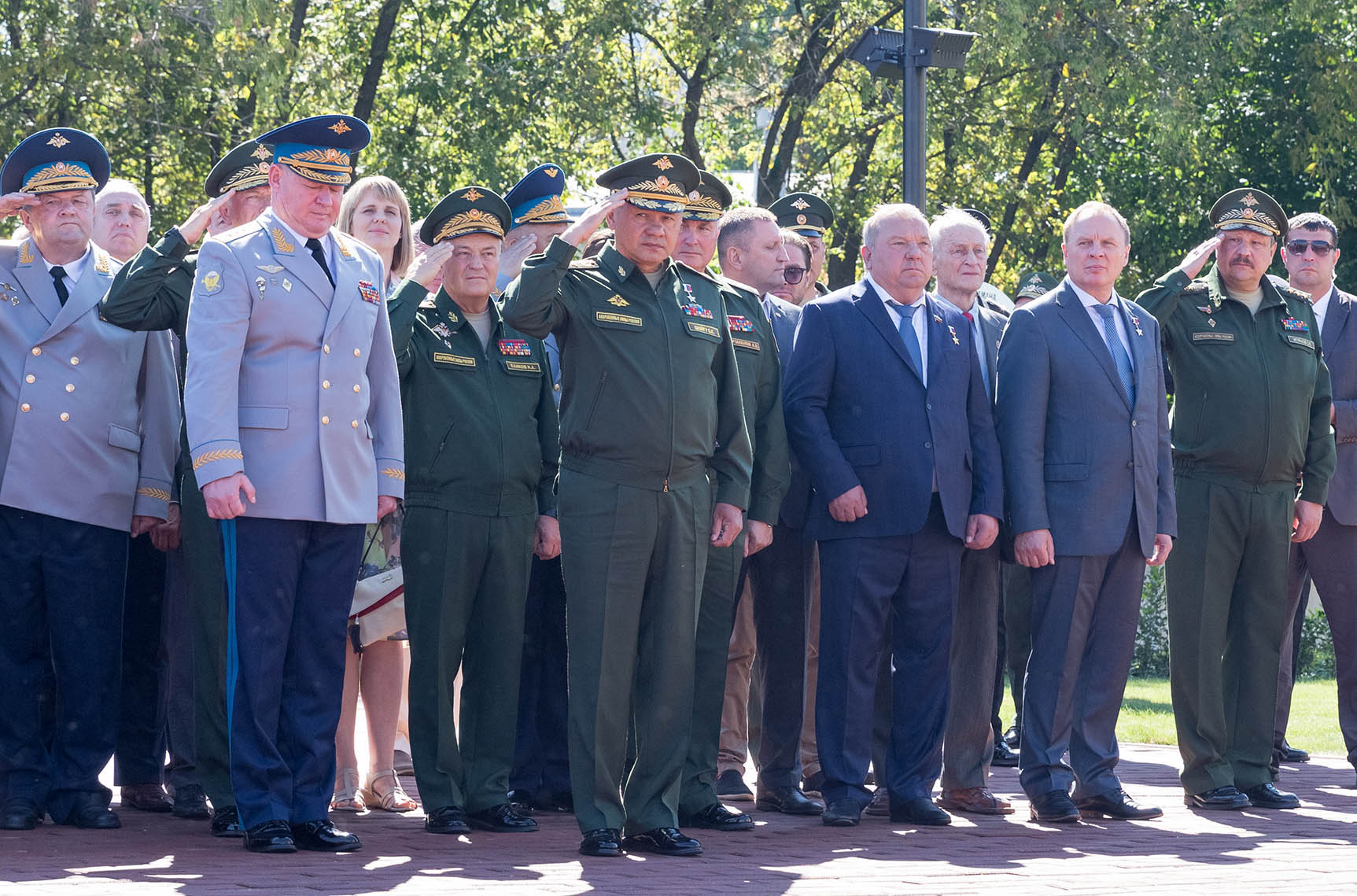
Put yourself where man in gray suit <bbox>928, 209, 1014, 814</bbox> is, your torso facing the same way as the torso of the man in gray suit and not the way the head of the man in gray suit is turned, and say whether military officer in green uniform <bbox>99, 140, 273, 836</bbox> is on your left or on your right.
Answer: on your right

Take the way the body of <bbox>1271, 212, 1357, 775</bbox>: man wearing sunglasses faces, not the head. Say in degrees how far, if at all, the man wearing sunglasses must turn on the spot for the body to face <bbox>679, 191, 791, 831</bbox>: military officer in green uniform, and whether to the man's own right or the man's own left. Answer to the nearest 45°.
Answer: approximately 45° to the man's own right

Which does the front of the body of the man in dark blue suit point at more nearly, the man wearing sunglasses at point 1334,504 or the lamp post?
the man wearing sunglasses

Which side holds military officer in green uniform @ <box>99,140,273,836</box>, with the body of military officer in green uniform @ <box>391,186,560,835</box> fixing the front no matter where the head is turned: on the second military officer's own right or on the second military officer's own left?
on the second military officer's own right

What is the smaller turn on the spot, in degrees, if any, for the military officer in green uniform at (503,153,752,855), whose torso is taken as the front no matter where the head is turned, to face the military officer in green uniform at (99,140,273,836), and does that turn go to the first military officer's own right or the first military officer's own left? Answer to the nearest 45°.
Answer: approximately 135° to the first military officer's own right

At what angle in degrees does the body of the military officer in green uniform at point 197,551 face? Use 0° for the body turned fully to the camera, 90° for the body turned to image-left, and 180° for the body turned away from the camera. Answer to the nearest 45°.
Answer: approximately 315°

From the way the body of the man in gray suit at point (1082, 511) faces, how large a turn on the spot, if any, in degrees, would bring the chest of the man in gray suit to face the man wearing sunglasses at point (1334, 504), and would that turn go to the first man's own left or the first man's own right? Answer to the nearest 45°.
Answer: approximately 90° to the first man's own left

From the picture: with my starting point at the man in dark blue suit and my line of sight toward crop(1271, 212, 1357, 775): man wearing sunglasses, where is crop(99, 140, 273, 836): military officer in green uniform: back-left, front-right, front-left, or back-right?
back-left

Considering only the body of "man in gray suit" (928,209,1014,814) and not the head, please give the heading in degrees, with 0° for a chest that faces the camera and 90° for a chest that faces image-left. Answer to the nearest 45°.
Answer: approximately 315°

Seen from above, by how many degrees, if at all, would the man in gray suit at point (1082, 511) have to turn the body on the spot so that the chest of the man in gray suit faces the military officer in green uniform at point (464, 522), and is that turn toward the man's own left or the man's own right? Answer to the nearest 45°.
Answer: approximately 90° to the man's own right
